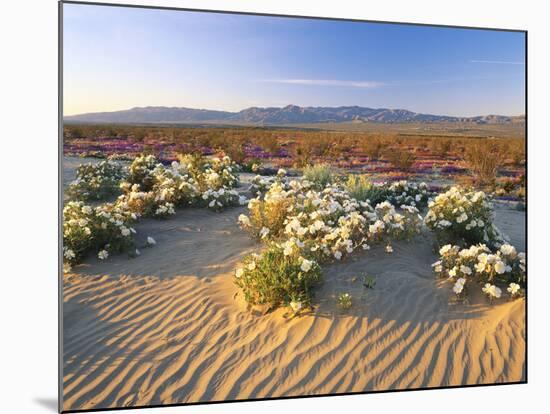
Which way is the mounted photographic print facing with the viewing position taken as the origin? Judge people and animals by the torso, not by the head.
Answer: facing the viewer and to the right of the viewer
